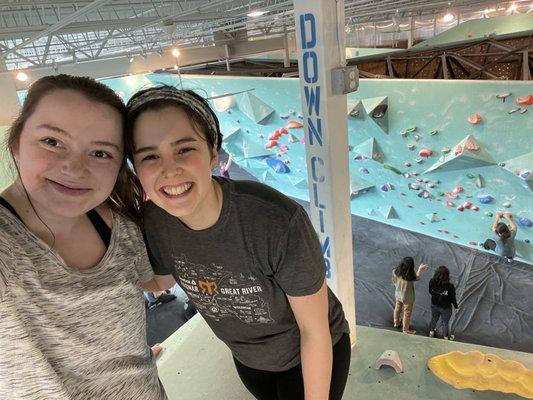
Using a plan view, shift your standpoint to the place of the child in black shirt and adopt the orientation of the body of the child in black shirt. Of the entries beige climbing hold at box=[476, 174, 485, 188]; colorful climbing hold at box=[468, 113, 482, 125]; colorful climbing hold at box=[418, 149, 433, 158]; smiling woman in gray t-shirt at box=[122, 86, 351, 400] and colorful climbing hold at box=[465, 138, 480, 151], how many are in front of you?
4

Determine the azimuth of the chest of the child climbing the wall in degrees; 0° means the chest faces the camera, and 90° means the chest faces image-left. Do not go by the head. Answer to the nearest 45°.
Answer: approximately 180°

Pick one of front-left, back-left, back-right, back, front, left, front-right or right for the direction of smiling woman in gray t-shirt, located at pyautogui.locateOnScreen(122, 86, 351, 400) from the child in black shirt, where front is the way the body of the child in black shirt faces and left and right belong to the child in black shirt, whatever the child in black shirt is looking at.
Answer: back

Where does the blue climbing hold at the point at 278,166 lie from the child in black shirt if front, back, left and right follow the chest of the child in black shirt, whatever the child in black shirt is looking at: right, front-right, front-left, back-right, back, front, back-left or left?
front-left

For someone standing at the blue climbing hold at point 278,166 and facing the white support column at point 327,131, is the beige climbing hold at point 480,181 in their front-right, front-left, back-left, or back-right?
front-left

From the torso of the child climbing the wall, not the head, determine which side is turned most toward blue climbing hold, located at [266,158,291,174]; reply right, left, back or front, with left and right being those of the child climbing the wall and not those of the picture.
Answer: left

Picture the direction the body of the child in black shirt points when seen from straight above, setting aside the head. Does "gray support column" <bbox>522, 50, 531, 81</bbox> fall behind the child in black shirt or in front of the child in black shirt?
in front

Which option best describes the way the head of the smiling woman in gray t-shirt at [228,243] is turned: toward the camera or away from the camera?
toward the camera

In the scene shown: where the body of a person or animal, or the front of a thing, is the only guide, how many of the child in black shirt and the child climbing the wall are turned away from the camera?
2

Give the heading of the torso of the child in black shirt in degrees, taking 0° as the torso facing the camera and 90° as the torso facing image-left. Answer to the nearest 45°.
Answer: approximately 180°

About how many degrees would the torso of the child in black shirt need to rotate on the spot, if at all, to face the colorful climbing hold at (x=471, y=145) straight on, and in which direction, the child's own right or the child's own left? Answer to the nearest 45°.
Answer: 0° — they already face it

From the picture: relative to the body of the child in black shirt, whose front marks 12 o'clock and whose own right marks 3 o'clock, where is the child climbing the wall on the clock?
The child climbing the wall is roughly at 1 o'clock from the child in black shirt.

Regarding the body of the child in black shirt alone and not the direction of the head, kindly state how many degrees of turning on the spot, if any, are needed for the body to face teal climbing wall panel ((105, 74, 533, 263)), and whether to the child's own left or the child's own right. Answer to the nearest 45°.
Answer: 0° — they already face it
